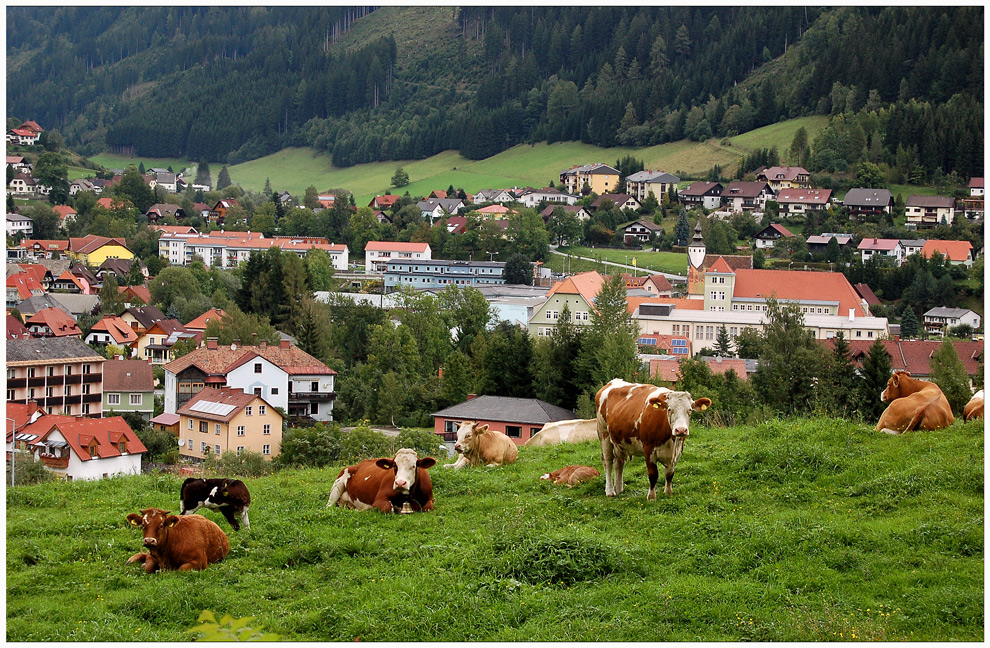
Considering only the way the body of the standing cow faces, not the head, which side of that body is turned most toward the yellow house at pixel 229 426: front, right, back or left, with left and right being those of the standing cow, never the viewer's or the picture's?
back

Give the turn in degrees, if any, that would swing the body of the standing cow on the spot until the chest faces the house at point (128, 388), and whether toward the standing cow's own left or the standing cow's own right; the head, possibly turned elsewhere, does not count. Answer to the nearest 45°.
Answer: approximately 180°

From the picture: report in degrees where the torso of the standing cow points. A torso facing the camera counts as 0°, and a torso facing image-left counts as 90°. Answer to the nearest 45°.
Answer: approximately 315°

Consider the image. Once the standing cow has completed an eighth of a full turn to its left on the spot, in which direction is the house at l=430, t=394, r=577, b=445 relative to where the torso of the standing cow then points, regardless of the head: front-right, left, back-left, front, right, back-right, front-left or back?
left

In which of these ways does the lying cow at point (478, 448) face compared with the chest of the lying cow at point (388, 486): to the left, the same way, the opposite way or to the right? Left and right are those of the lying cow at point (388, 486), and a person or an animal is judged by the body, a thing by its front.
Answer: to the right

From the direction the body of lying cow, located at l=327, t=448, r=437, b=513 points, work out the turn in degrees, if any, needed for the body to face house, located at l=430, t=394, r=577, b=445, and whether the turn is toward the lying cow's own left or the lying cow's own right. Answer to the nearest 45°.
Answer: approximately 135° to the lying cow's own left

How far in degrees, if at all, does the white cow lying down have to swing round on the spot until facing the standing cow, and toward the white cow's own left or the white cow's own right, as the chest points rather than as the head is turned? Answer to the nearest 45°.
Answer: approximately 90° to the white cow's own right

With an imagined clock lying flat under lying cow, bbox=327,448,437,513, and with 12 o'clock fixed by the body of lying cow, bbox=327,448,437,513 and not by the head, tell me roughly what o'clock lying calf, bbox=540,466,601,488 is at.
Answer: lying calf, bbox=540,466,601,488 is roughly at 10 o'clock from lying cow, bbox=327,448,437,513.

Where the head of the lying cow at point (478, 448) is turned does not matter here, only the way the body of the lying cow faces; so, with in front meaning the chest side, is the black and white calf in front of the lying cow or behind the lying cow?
in front

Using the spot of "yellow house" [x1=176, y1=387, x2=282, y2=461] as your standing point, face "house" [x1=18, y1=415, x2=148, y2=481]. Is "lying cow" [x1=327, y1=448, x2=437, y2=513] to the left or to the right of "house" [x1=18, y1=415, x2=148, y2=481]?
left

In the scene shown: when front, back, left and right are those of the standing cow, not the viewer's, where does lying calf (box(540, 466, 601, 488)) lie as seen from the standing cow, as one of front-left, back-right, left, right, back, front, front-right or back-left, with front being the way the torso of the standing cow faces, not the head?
back

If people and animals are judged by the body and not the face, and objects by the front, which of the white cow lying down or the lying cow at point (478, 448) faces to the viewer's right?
the white cow lying down

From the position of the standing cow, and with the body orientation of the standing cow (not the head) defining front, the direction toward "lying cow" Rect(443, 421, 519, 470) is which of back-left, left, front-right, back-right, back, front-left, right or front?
back
